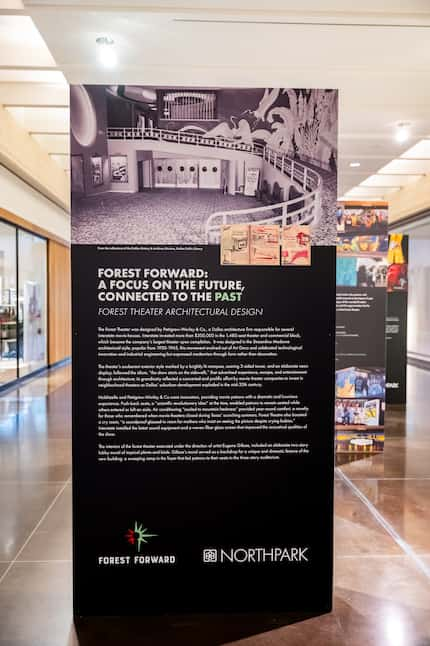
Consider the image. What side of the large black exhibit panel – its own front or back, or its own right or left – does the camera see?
front

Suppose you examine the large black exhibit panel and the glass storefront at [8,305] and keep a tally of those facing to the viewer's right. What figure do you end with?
1

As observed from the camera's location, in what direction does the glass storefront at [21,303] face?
facing to the right of the viewer

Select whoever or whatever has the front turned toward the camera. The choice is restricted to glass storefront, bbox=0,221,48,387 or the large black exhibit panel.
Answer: the large black exhibit panel

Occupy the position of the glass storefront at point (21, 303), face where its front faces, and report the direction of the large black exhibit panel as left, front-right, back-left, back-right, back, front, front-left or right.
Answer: right

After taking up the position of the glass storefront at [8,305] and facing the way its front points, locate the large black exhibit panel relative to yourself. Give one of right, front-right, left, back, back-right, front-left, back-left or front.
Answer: right

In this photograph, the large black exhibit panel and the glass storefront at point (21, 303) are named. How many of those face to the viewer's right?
1

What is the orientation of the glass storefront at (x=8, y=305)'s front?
to the viewer's right

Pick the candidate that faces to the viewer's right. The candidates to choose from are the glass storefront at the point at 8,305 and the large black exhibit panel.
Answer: the glass storefront

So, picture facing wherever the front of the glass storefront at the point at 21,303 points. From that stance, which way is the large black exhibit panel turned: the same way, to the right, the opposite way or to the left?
to the right

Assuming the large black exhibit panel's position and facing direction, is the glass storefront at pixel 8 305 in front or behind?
behind

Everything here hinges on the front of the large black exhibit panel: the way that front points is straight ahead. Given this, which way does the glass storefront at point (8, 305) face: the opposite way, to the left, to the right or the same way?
to the left
